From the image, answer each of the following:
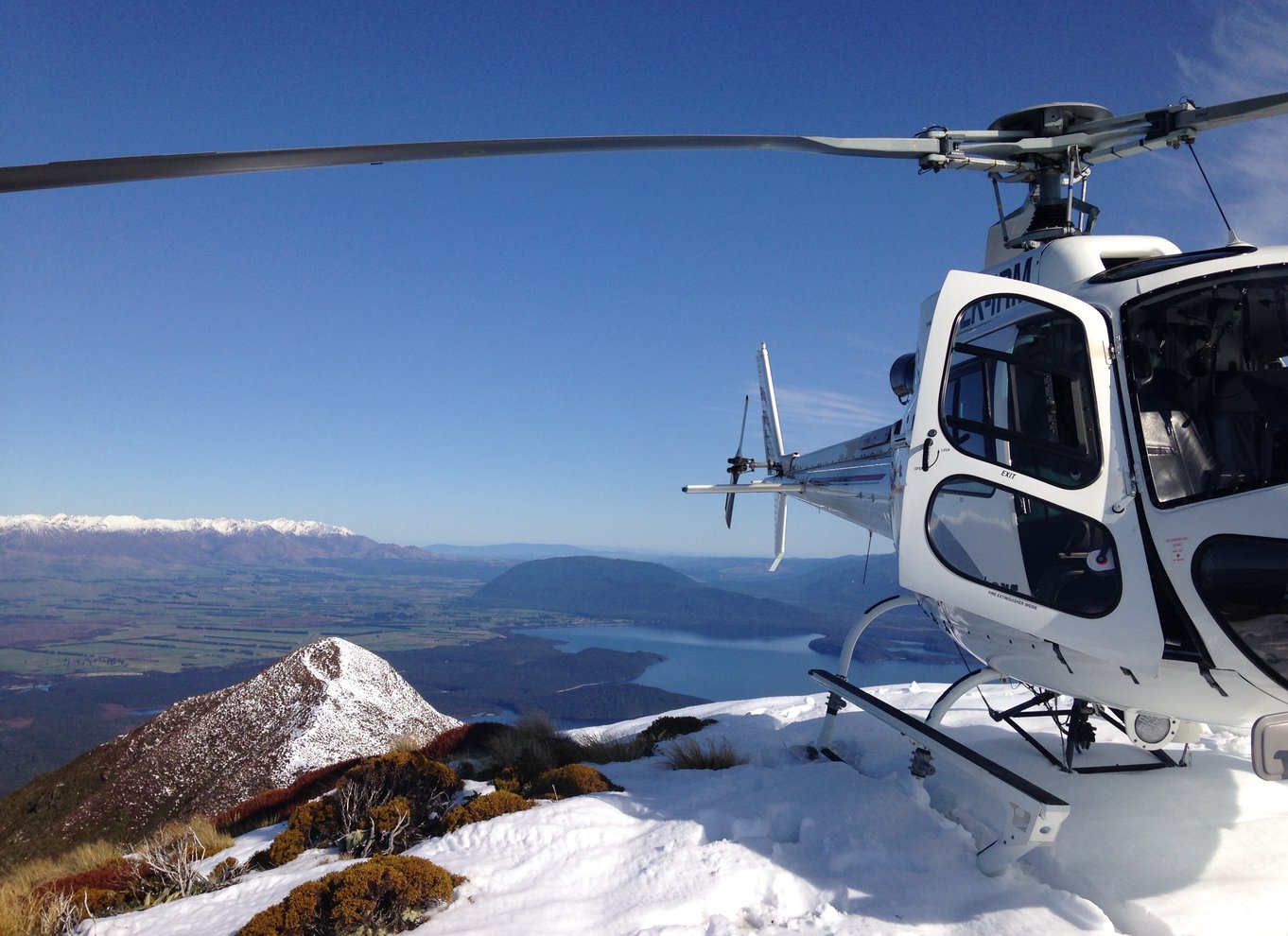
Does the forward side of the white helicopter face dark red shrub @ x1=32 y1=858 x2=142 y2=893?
no

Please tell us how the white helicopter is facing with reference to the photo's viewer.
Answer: facing the viewer and to the right of the viewer

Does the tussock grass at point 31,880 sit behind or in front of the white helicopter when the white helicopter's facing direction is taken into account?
behind

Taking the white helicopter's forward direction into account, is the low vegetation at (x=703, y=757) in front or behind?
behind

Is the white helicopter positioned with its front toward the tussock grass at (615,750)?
no

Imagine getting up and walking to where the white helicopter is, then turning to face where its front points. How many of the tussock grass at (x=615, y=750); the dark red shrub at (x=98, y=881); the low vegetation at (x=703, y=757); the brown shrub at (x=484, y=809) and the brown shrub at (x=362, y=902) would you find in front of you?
0

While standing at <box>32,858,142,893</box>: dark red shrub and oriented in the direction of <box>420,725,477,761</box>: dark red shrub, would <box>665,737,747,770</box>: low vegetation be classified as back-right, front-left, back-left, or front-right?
front-right

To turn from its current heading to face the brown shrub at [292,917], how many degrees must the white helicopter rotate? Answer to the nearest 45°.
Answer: approximately 135° to its right

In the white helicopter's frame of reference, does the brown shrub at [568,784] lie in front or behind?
behind

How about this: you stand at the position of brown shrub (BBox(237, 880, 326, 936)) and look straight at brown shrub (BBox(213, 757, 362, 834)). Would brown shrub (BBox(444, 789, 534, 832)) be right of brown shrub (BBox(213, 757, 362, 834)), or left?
right
